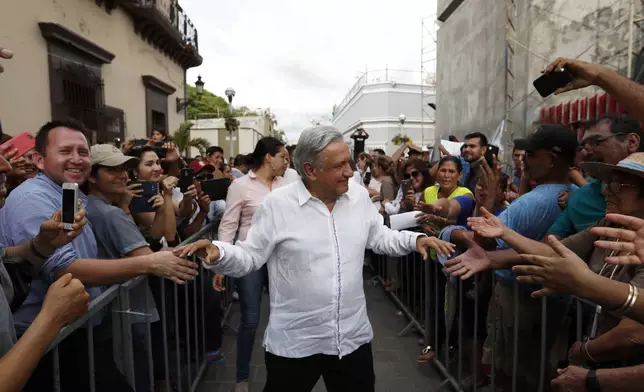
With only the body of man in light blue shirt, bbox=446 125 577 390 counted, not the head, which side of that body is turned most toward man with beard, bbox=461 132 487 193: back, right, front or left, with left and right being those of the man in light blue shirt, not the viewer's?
right

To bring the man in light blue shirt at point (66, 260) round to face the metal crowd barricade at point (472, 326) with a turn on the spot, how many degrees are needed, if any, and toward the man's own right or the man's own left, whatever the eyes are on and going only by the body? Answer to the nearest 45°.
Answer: approximately 45° to the man's own left

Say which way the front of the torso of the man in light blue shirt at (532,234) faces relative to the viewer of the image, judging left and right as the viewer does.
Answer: facing to the left of the viewer

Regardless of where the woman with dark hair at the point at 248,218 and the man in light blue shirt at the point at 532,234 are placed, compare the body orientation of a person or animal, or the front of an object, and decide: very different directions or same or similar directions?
very different directions

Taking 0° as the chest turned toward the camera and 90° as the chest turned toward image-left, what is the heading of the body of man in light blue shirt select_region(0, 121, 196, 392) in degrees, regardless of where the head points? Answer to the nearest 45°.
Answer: approximately 315°

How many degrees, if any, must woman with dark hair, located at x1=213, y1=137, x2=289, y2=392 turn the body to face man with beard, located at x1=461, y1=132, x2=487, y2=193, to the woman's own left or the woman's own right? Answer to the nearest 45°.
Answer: approximately 45° to the woman's own left

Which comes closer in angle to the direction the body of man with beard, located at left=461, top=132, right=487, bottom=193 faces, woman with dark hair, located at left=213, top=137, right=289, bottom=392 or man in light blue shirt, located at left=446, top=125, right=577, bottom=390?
the woman with dark hair

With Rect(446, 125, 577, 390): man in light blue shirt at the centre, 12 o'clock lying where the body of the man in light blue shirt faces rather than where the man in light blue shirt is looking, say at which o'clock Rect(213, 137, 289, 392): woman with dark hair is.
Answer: The woman with dark hair is roughly at 12 o'clock from the man in light blue shirt.

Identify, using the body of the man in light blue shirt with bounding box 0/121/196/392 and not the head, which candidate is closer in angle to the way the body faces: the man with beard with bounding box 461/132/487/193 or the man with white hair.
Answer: the man with white hair
